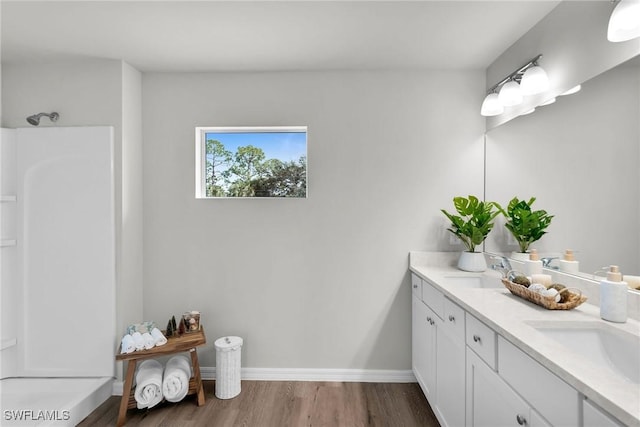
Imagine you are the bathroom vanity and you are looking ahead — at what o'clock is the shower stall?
The shower stall is roughly at 1 o'clock from the bathroom vanity.

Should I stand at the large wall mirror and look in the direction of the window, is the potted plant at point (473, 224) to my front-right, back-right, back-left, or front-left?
front-right

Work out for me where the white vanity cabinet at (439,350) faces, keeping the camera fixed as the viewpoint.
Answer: facing to the left of the viewer

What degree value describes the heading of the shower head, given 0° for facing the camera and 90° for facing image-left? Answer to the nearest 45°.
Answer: approximately 45°

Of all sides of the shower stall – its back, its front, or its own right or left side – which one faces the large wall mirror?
front

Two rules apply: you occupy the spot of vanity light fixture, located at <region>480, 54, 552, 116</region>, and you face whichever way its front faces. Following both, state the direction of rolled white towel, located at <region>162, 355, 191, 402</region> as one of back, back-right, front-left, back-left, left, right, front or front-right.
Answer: front

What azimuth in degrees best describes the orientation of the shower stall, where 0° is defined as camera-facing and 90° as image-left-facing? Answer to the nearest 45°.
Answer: approximately 315°

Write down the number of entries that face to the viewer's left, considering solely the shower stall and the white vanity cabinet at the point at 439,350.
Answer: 1

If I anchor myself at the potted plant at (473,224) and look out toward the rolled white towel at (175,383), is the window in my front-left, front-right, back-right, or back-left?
front-right

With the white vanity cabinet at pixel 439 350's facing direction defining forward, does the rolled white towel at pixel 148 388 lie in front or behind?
in front

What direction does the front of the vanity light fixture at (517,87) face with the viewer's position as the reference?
facing the viewer and to the left of the viewer
